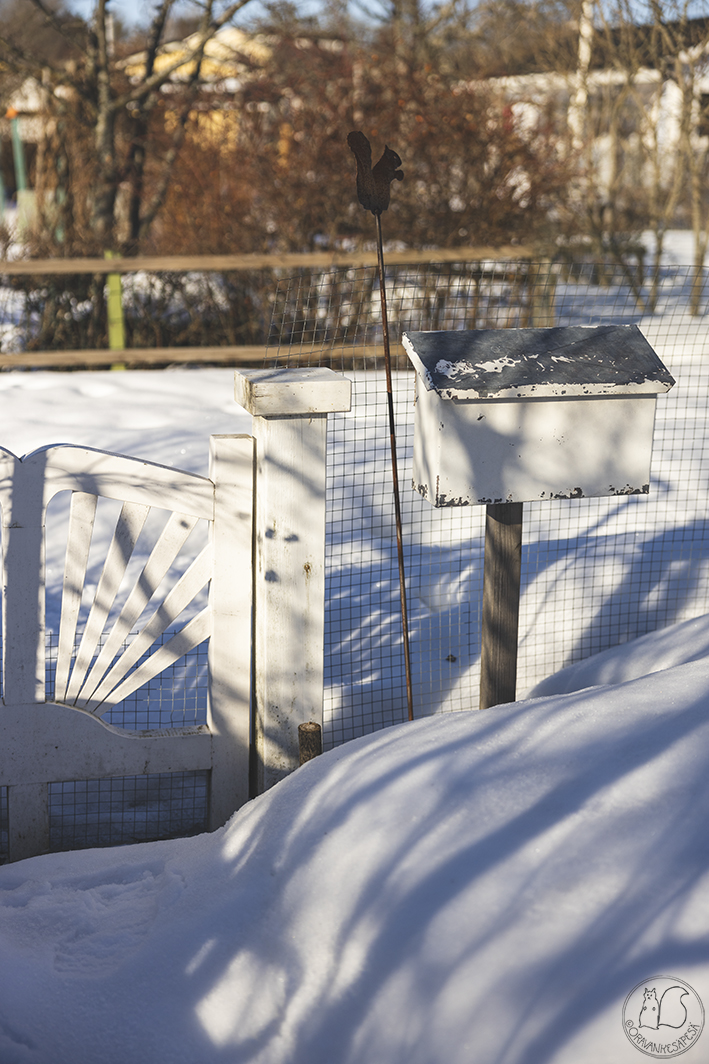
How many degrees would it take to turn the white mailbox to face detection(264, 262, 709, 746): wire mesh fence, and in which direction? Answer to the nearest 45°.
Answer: approximately 180°

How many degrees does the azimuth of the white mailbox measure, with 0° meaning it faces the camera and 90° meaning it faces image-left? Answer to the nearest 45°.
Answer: approximately 0°

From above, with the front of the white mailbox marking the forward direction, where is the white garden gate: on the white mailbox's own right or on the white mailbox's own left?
on the white mailbox's own right

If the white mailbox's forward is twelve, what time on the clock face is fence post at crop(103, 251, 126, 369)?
The fence post is roughly at 5 o'clock from the white mailbox.

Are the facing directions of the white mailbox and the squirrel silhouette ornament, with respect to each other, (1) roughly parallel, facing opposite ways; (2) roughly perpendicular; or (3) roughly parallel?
roughly perpendicular
